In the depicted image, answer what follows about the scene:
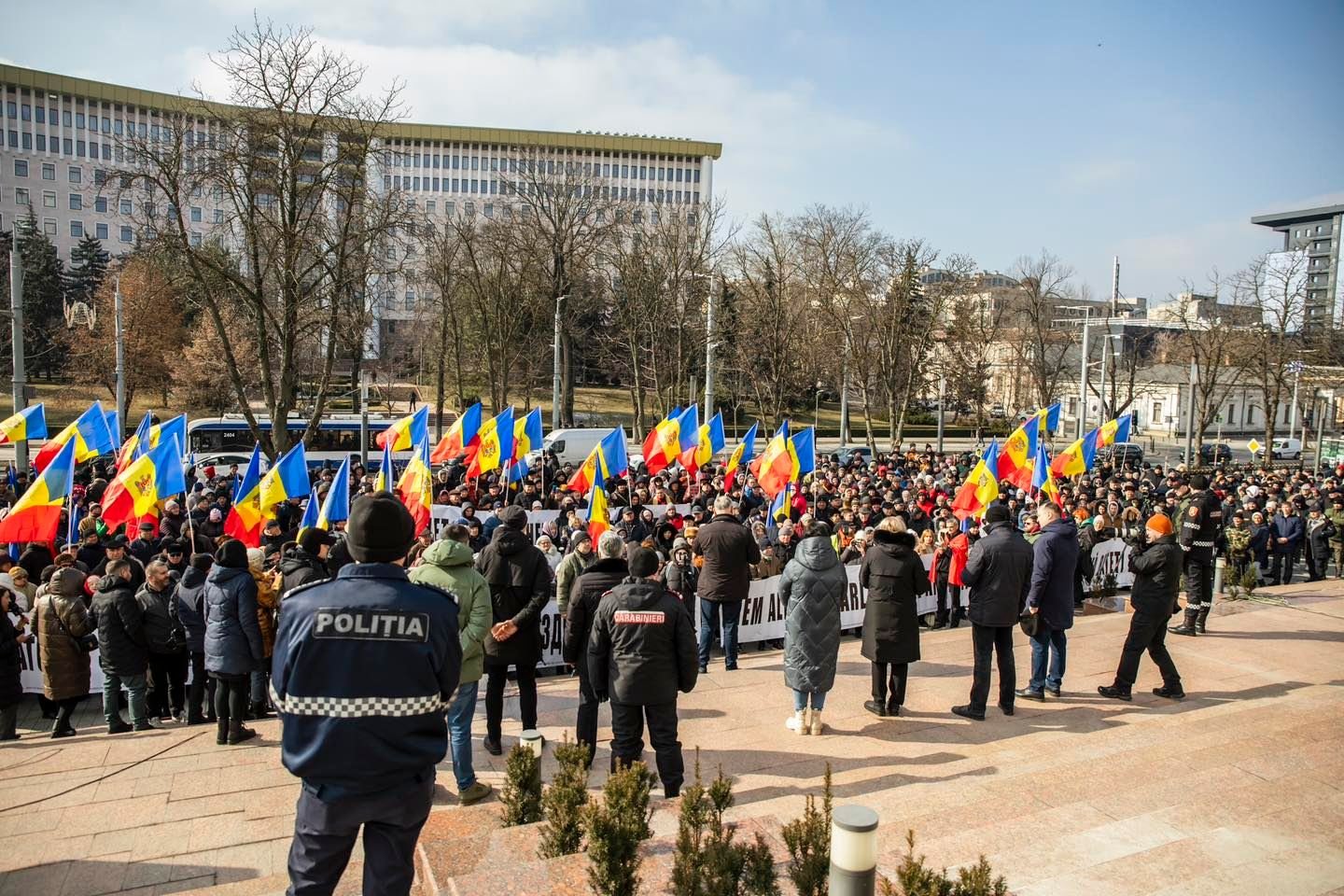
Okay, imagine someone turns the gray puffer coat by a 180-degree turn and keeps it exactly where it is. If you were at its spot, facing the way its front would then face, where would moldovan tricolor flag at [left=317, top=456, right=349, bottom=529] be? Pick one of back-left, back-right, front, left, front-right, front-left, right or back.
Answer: back-right

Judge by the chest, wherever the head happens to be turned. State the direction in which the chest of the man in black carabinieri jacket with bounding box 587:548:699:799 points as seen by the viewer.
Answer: away from the camera

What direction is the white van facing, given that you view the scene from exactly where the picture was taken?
facing to the left of the viewer

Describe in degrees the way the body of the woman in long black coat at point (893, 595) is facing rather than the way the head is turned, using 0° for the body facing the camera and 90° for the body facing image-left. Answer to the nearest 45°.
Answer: approximately 180°

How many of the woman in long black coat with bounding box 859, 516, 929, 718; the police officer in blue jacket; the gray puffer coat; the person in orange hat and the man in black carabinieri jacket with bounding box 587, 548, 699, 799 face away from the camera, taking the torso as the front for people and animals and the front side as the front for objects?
4

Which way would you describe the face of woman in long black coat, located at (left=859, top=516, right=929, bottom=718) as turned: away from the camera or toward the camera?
away from the camera

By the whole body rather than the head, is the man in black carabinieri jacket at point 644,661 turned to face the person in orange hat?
no

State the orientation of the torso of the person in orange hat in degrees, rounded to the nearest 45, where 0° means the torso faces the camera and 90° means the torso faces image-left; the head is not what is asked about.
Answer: approximately 90°

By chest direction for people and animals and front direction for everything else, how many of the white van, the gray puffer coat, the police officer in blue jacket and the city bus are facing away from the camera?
2

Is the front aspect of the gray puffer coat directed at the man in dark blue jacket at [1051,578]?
no

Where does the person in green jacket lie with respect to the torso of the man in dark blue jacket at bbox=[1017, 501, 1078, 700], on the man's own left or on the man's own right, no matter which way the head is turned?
on the man's own left

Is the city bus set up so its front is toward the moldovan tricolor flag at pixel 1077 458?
no

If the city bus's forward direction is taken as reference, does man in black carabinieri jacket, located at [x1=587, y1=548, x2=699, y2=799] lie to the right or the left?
on its left

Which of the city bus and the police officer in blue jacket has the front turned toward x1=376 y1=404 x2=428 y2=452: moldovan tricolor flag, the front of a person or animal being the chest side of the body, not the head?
the police officer in blue jacket

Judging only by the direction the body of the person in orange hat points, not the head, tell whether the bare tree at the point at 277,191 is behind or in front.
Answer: in front

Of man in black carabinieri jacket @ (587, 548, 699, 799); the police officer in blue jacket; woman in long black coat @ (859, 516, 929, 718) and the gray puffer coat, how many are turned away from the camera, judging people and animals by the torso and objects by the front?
4

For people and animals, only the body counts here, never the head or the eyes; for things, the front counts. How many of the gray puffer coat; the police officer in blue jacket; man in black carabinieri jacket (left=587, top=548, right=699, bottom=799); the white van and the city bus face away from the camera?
3

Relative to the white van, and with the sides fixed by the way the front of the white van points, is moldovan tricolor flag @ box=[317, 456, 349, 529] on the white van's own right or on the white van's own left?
on the white van's own left

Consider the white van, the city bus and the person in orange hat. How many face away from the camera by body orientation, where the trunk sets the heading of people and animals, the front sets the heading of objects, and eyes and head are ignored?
0

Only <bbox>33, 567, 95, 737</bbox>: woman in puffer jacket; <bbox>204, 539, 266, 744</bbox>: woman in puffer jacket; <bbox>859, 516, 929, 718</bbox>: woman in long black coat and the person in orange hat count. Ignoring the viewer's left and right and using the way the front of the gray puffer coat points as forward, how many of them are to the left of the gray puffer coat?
2

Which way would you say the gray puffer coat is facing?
away from the camera

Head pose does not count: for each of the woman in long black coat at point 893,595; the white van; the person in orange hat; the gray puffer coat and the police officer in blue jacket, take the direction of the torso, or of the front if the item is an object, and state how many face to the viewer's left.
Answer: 2

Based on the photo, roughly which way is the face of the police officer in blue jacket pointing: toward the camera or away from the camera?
away from the camera
